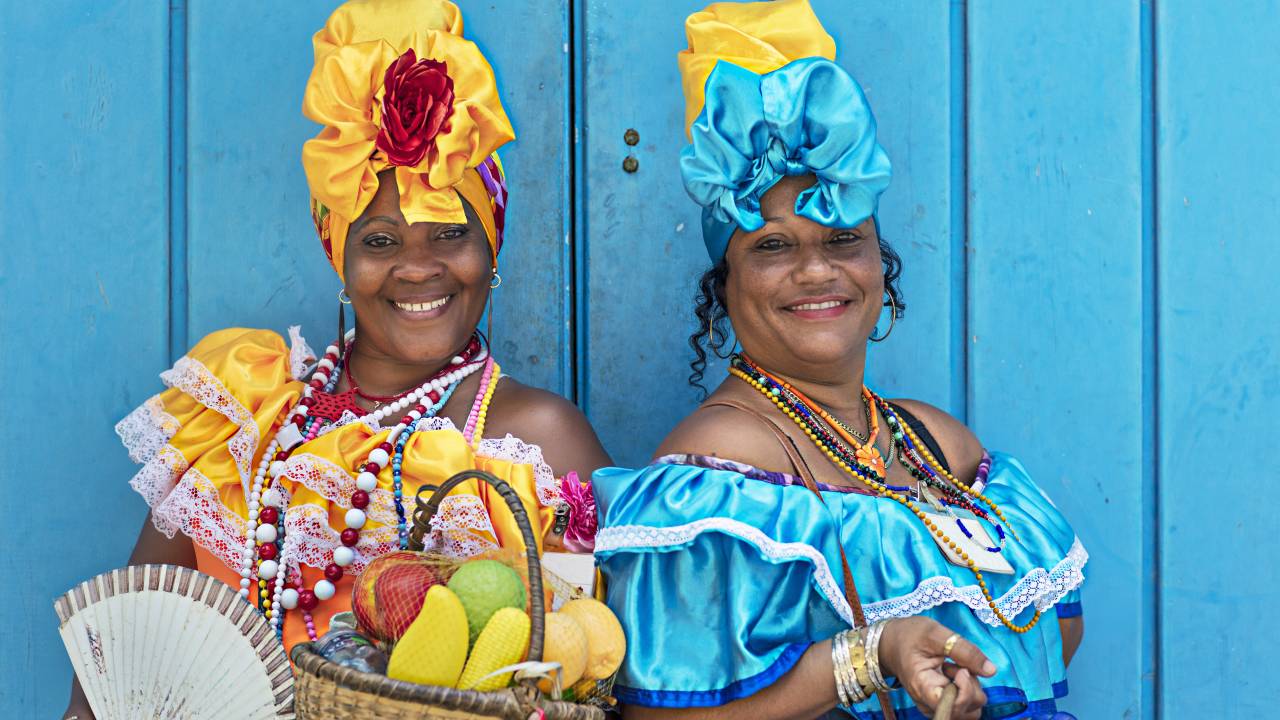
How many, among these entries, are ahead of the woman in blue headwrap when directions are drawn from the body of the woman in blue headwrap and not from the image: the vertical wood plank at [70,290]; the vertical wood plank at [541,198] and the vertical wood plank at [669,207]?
0

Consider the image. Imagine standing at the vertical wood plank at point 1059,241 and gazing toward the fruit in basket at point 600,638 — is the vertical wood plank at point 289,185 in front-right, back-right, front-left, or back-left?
front-right

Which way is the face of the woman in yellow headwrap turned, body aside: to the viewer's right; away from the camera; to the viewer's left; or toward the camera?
toward the camera

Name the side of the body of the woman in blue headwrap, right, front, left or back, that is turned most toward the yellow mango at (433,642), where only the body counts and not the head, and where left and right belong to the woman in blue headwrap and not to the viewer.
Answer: right

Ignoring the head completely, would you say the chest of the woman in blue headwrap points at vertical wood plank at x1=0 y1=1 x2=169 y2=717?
no

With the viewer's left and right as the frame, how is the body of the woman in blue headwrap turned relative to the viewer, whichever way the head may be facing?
facing the viewer and to the right of the viewer

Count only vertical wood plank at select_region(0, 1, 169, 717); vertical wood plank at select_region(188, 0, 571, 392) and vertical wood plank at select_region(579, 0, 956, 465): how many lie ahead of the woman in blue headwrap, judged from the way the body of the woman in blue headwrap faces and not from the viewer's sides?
0

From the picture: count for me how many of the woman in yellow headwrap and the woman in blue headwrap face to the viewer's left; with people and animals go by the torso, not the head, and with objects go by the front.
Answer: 0

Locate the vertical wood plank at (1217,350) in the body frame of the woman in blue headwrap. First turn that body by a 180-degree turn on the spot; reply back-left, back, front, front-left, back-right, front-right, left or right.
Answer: right

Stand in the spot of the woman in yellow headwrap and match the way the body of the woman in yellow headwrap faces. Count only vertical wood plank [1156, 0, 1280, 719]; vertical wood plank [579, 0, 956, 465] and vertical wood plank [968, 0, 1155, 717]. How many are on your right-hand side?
0

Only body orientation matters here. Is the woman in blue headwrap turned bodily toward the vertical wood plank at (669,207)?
no

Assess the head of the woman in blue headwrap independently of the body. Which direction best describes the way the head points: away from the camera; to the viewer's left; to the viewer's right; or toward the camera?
toward the camera

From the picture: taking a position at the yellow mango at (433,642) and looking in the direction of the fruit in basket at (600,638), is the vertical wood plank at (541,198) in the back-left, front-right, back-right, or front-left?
front-left

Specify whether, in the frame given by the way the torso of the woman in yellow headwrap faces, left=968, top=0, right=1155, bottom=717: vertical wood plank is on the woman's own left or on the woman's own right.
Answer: on the woman's own left

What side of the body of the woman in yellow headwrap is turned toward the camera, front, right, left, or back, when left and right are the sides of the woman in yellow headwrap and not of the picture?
front
